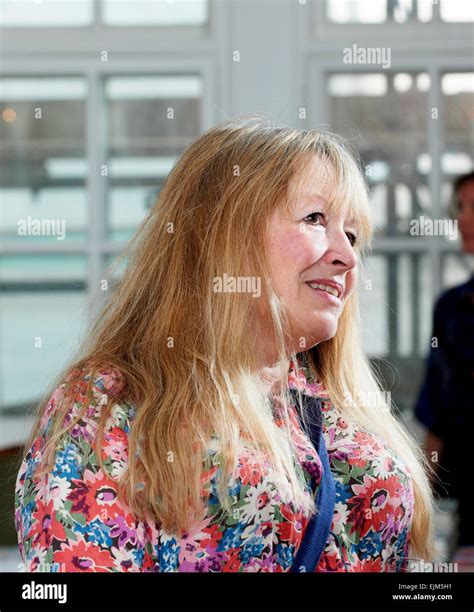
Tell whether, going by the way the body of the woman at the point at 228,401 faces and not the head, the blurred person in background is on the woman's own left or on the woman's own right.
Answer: on the woman's own left

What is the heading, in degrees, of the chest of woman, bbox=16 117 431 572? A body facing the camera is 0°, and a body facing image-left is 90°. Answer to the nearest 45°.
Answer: approximately 315°
